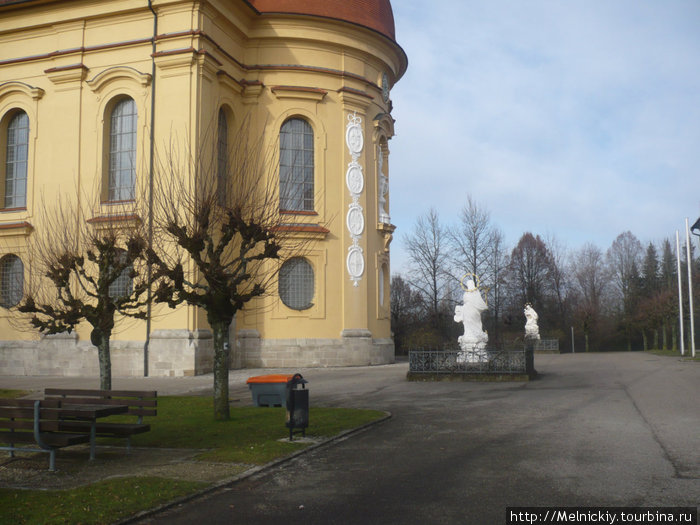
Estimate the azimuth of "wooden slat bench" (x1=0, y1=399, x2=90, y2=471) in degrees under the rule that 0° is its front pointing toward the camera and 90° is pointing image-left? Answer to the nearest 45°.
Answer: approximately 225°

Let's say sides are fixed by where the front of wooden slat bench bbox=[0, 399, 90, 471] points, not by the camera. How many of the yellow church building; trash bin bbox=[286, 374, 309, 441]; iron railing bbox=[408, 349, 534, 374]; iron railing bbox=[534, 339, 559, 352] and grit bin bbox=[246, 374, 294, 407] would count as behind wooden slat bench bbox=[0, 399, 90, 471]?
0

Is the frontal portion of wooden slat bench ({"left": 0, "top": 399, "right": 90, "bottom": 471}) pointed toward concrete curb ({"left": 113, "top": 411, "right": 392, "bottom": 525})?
no

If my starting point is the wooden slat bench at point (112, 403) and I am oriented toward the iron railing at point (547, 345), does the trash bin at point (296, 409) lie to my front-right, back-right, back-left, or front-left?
front-right

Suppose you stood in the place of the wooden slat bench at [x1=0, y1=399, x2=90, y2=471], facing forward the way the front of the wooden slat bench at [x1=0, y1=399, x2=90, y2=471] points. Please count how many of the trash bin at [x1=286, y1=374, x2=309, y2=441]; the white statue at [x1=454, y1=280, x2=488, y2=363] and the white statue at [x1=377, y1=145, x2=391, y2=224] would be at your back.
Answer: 0

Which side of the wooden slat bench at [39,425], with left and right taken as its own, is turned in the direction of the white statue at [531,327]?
front

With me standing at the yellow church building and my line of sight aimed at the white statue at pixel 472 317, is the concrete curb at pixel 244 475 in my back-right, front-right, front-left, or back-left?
front-right

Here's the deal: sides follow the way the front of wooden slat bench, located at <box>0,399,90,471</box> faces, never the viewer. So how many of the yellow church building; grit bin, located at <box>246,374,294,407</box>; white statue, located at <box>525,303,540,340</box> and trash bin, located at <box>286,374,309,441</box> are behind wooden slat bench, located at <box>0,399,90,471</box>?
0

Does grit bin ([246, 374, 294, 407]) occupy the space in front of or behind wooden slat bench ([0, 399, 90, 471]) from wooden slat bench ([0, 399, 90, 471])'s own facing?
in front

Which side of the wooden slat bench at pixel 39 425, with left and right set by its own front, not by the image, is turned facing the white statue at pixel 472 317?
front

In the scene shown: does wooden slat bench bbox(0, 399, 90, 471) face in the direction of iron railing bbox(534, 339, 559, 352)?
yes
